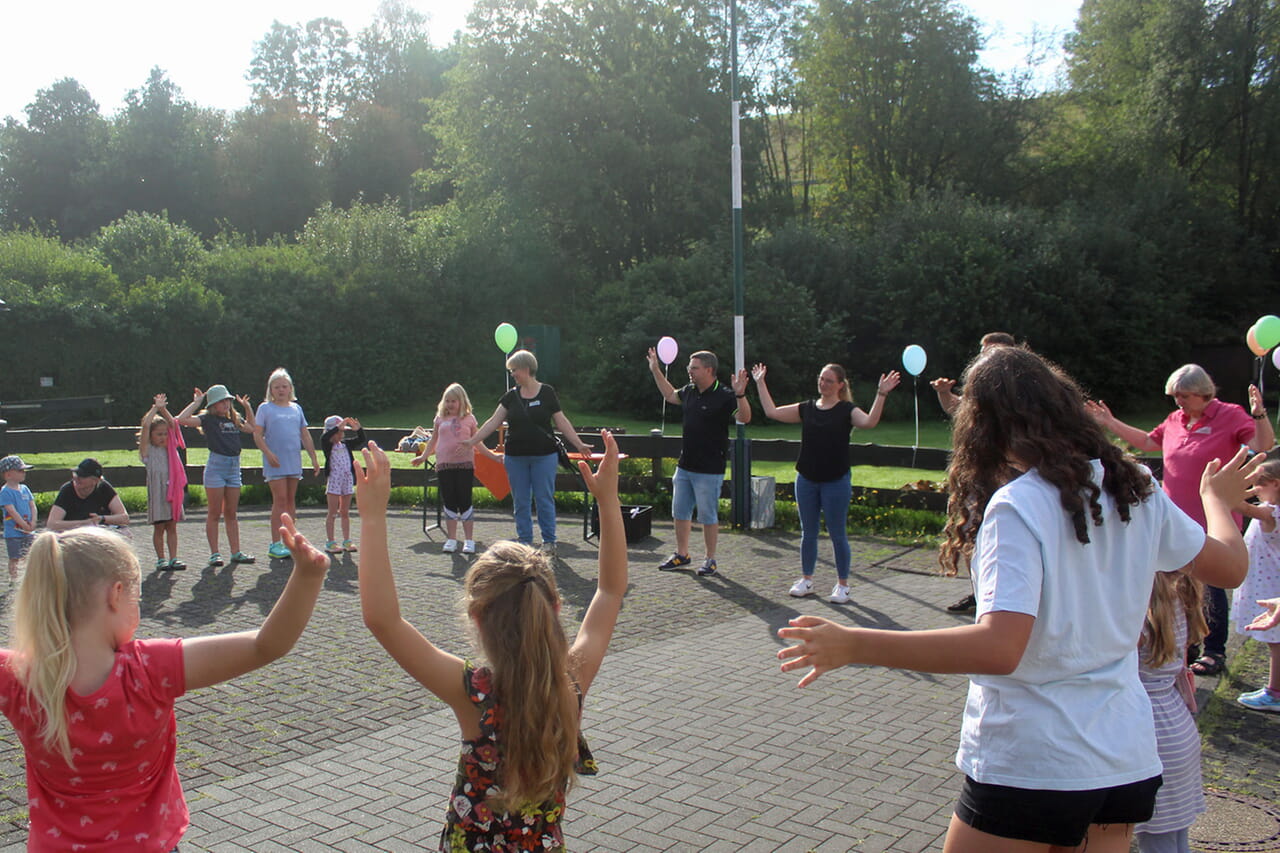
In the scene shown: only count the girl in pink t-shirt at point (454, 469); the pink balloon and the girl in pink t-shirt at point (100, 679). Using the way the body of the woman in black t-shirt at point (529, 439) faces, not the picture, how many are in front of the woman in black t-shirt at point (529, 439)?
1

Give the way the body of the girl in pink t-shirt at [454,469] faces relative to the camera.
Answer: toward the camera

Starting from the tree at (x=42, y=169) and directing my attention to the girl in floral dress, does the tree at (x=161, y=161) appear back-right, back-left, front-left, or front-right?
front-left

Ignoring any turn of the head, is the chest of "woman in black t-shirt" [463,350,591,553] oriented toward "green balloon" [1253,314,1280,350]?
no

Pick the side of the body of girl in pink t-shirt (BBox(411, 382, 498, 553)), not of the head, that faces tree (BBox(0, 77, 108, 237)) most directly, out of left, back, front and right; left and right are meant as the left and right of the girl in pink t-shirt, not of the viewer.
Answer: back

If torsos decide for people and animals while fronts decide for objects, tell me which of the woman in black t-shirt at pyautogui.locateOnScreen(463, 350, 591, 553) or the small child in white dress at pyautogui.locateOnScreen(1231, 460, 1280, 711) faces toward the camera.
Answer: the woman in black t-shirt

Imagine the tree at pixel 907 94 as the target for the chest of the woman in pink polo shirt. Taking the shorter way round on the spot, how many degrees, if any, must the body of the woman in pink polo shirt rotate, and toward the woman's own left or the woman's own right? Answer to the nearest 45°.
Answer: approximately 135° to the woman's own right

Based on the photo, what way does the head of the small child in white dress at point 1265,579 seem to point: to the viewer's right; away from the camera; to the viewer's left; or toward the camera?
to the viewer's left

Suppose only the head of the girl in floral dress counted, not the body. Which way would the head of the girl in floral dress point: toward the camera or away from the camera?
away from the camera

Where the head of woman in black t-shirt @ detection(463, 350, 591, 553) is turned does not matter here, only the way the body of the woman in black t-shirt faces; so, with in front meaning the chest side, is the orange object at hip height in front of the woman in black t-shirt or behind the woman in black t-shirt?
behind

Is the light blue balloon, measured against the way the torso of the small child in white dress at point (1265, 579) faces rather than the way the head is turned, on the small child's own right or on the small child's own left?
on the small child's own right

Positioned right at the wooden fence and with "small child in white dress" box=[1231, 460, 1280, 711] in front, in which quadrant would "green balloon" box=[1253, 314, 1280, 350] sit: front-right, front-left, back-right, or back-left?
front-left

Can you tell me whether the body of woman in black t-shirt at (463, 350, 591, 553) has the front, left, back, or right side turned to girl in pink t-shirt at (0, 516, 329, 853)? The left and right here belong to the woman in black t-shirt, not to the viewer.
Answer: front

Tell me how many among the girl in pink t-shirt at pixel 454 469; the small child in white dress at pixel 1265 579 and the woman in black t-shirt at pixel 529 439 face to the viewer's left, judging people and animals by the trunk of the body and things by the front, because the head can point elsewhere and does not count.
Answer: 1

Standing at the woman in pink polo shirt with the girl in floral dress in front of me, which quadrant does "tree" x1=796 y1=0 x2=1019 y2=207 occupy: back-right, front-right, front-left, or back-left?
back-right

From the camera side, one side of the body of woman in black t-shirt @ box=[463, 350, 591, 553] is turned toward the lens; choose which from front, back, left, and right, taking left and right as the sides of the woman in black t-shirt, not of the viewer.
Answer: front

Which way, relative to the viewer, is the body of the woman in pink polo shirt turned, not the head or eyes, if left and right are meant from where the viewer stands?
facing the viewer and to the left of the viewer

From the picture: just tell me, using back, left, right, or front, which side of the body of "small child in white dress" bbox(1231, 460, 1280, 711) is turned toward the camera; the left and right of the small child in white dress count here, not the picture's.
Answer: left
